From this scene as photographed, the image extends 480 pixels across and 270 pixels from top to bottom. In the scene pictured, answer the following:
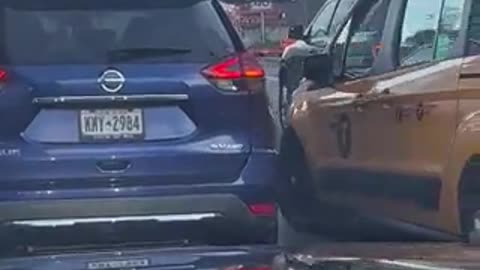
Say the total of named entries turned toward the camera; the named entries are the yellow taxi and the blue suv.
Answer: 0

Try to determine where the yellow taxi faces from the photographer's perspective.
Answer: facing away from the viewer and to the left of the viewer

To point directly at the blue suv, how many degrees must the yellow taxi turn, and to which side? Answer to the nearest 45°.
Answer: approximately 90° to its left

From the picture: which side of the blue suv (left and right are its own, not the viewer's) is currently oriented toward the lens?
back
